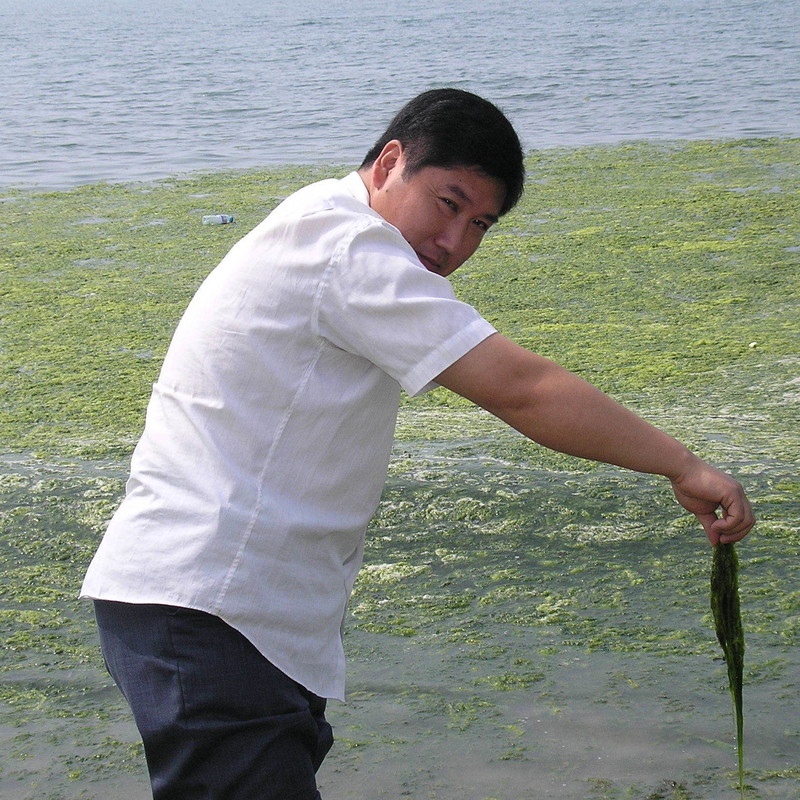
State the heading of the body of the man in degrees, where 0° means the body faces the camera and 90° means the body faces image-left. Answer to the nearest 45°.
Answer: approximately 270°
